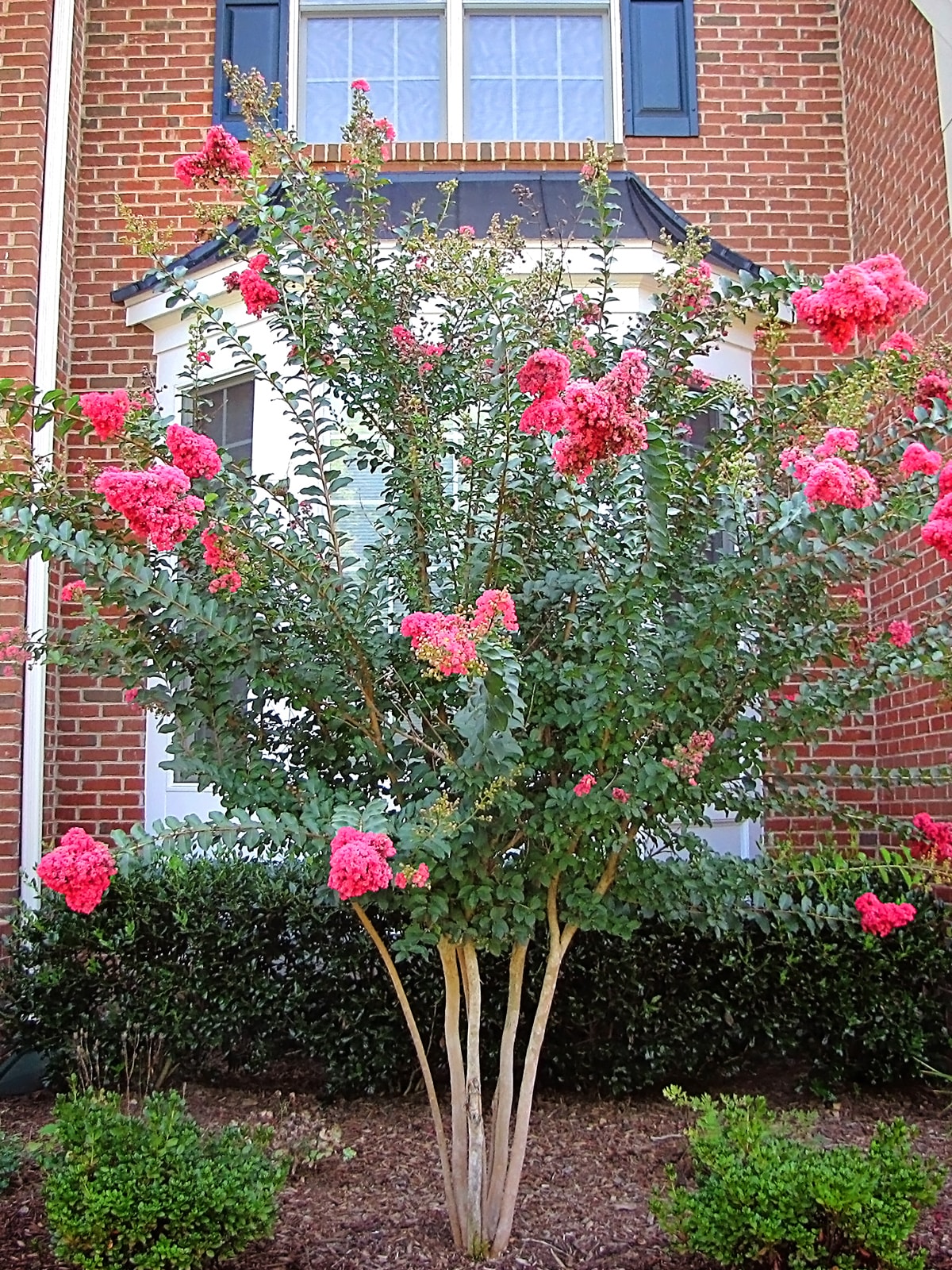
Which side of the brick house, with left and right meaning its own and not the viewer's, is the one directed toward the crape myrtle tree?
front

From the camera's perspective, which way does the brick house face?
toward the camera

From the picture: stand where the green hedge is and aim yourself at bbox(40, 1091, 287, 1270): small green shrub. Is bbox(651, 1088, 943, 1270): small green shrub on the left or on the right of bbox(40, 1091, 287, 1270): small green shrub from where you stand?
left

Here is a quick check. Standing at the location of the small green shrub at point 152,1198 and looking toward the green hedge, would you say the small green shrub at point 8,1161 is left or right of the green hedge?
left
